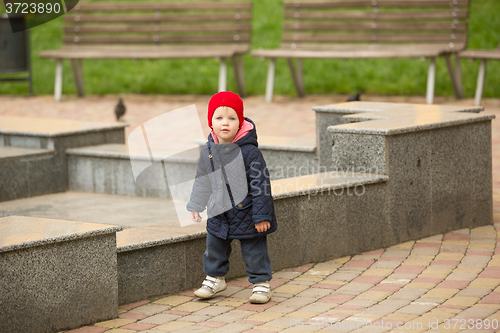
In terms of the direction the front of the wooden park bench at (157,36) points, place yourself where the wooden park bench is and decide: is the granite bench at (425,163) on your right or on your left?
on your left

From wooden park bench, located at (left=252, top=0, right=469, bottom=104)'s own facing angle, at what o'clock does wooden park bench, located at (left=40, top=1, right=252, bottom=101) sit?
wooden park bench, located at (left=40, top=1, right=252, bottom=101) is roughly at 2 o'clock from wooden park bench, located at (left=252, top=0, right=469, bottom=104).

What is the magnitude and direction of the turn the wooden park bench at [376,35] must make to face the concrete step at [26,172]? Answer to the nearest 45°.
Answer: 0° — it already faces it

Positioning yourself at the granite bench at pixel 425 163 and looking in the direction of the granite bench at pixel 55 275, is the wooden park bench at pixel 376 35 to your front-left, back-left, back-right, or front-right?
back-right

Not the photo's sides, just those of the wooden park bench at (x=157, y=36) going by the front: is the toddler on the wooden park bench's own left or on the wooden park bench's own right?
on the wooden park bench's own left

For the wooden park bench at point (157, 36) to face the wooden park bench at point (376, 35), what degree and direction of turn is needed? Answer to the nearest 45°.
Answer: approximately 90° to its left

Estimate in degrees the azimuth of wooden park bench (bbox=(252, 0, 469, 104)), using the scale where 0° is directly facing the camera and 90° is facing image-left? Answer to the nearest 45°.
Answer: approximately 45°

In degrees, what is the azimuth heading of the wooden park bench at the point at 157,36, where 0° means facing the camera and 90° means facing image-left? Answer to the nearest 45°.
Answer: approximately 45°
